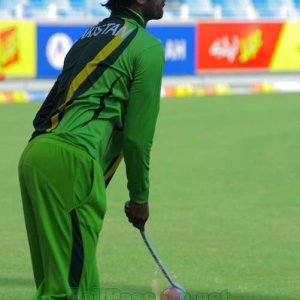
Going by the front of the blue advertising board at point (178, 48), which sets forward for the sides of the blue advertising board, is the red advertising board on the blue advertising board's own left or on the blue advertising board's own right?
on the blue advertising board's own left

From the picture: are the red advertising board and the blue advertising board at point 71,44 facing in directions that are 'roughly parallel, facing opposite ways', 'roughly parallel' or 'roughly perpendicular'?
roughly parallel

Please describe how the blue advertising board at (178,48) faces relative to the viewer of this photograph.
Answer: facing the viewer

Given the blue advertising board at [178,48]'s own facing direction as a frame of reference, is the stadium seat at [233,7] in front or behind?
behind

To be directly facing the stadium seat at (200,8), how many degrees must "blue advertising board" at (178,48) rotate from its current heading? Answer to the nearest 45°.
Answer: approximately 180°

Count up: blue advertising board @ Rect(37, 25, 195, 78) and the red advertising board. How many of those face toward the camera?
2

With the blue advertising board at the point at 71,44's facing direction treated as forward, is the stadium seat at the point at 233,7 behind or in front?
behind

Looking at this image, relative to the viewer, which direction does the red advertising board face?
toward the camera

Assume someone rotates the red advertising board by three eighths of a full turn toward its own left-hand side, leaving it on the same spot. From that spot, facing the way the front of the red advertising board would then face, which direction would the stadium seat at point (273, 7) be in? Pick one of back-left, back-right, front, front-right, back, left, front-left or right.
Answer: front-left

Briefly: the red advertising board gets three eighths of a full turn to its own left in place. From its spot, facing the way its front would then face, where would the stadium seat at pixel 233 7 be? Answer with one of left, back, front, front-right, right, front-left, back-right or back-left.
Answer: front-left

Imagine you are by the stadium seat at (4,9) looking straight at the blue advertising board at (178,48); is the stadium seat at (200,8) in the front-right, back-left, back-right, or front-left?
front-left
